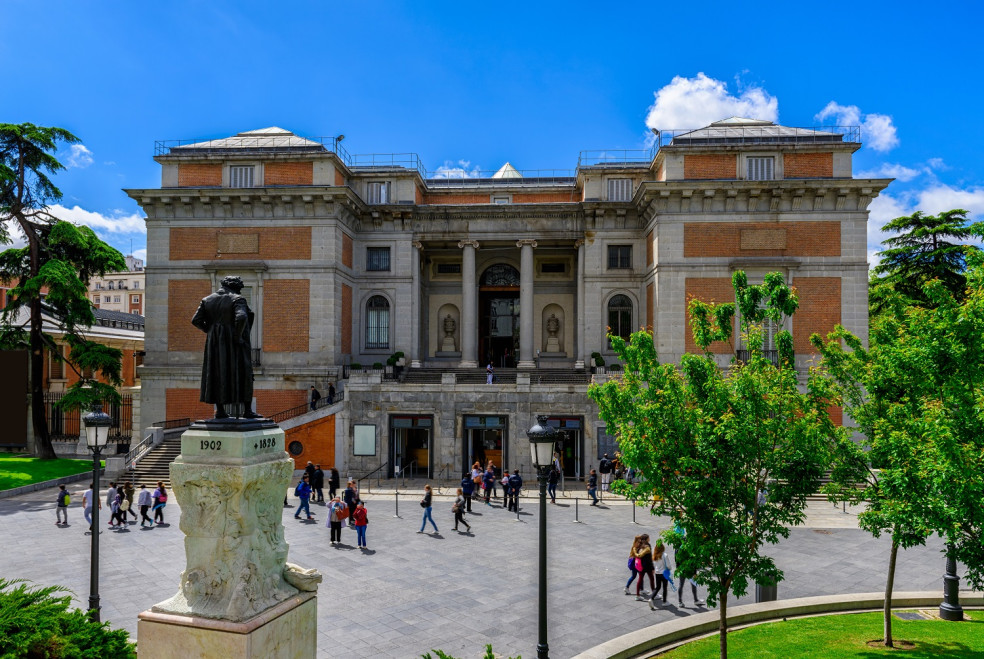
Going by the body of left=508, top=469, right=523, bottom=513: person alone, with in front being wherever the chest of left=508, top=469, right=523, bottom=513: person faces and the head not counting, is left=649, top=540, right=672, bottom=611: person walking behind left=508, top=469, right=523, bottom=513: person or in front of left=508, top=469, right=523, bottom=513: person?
behind

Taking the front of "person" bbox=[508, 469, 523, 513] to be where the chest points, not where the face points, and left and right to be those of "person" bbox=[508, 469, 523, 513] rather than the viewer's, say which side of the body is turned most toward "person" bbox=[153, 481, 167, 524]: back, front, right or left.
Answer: left

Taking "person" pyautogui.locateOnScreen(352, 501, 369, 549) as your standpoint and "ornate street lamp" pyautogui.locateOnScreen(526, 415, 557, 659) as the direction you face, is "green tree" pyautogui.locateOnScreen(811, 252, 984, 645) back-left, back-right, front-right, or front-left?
front-left

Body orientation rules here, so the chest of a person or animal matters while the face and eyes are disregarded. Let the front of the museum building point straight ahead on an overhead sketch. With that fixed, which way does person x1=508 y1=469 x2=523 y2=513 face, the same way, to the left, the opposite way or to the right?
the opposite way

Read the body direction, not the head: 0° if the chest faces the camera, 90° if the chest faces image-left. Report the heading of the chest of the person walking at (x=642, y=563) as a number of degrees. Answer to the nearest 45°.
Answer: approximately 90°

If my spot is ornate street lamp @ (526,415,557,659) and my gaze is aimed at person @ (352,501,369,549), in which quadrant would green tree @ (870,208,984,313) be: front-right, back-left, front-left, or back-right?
front-right

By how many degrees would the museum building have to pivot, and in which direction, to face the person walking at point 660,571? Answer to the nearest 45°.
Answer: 0° — it already faces them

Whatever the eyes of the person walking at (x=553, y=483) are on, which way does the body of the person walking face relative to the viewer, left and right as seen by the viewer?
facing away from the viewer

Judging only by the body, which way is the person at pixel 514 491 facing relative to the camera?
away from the camera

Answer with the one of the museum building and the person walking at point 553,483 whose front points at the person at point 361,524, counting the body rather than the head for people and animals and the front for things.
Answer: the museum building

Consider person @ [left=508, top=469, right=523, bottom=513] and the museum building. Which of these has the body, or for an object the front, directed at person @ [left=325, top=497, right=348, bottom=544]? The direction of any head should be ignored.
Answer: the museum building

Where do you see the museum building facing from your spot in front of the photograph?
facing the viewer

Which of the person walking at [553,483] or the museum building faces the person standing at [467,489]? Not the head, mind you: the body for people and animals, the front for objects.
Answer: the museum building
